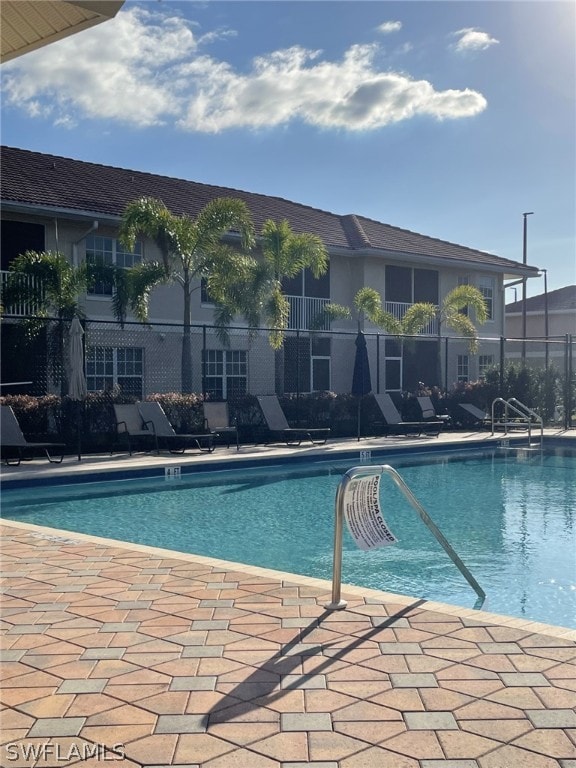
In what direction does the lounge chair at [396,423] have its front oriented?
to the viewer's right

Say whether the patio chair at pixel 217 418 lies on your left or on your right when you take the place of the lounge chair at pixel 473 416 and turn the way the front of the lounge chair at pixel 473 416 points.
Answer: on your right

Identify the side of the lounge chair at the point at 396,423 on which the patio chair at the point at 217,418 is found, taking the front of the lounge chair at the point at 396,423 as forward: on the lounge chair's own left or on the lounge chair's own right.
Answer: on the lounge chair's own right

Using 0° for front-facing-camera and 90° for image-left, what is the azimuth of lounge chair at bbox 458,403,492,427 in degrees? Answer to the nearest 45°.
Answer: approximately 315°

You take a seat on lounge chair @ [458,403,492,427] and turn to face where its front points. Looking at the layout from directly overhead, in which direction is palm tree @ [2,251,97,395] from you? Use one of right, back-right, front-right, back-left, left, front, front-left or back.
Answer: right

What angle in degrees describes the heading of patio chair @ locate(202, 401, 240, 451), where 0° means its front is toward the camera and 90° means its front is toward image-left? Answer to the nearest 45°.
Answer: approximately 315°

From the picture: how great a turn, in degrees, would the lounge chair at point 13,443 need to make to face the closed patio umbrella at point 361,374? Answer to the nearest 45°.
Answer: approximately 45° to its left

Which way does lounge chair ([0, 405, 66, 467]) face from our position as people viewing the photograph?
facing to the right of the viewer

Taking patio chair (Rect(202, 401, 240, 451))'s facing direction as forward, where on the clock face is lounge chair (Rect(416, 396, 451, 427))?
lounge chair (Rect(416, 396, 451, 427)) is roughly at 9 o'clock from patio chair (Rect(202, 401, 240, 451)).

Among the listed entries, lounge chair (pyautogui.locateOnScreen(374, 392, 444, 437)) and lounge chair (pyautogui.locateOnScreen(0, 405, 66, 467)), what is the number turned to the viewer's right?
2

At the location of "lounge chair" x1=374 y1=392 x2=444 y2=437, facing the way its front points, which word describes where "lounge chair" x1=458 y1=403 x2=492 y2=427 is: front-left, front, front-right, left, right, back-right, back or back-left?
front-left

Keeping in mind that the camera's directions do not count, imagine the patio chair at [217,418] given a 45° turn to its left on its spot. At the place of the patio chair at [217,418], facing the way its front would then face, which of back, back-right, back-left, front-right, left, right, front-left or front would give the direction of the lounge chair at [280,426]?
front-left

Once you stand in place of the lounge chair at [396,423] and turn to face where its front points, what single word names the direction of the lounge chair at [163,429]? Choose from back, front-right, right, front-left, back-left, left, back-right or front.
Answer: back-right
